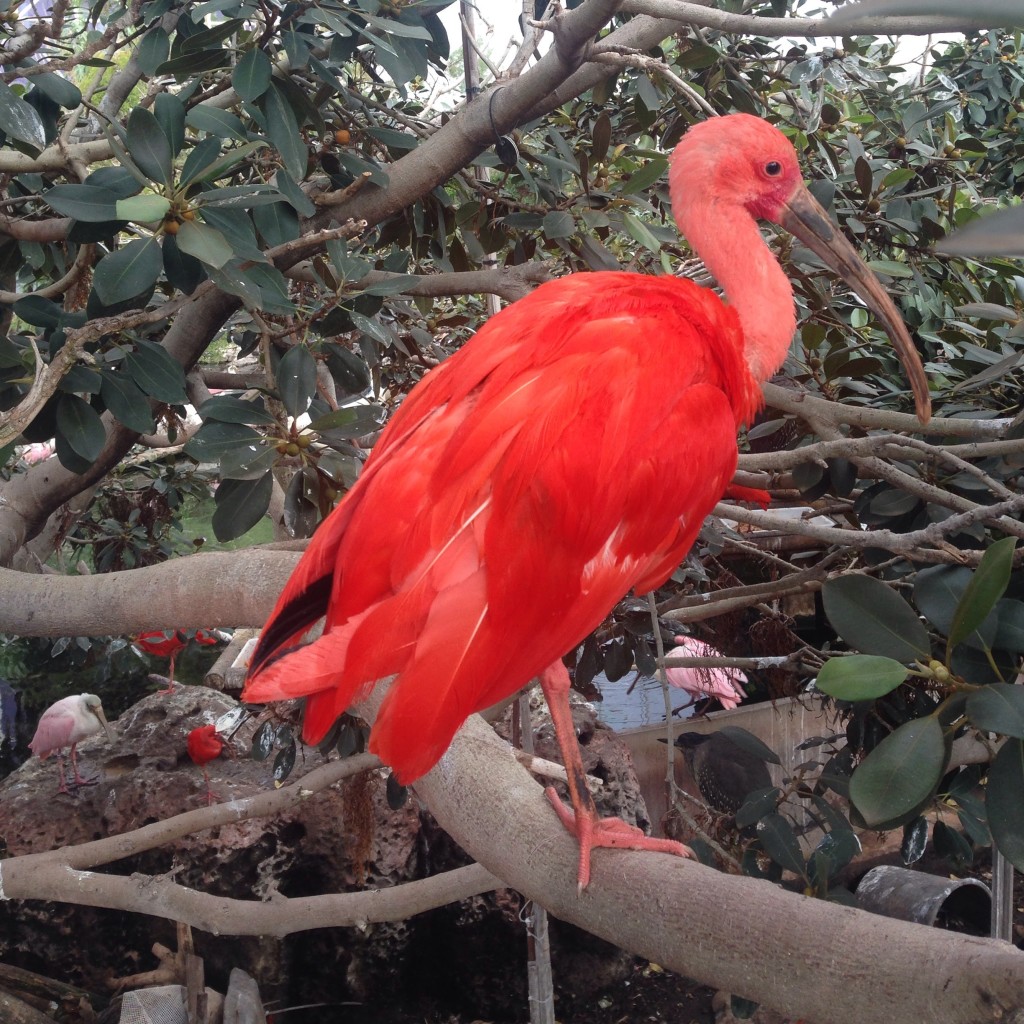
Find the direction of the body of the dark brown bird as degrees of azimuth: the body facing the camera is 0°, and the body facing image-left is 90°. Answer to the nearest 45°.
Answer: approximately 90°

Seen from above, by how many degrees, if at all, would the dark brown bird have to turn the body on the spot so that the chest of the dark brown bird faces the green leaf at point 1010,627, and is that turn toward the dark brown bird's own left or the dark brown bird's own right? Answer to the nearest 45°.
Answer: approximately 90° to the dark brown bird's own left

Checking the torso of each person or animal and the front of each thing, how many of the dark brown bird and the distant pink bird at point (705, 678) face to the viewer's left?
2

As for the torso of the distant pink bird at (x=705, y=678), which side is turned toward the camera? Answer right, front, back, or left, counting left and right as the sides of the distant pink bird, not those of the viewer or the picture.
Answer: left

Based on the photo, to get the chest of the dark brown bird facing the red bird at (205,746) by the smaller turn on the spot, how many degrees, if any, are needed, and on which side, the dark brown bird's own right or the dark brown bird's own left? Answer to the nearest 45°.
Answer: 0° — it already faces it
